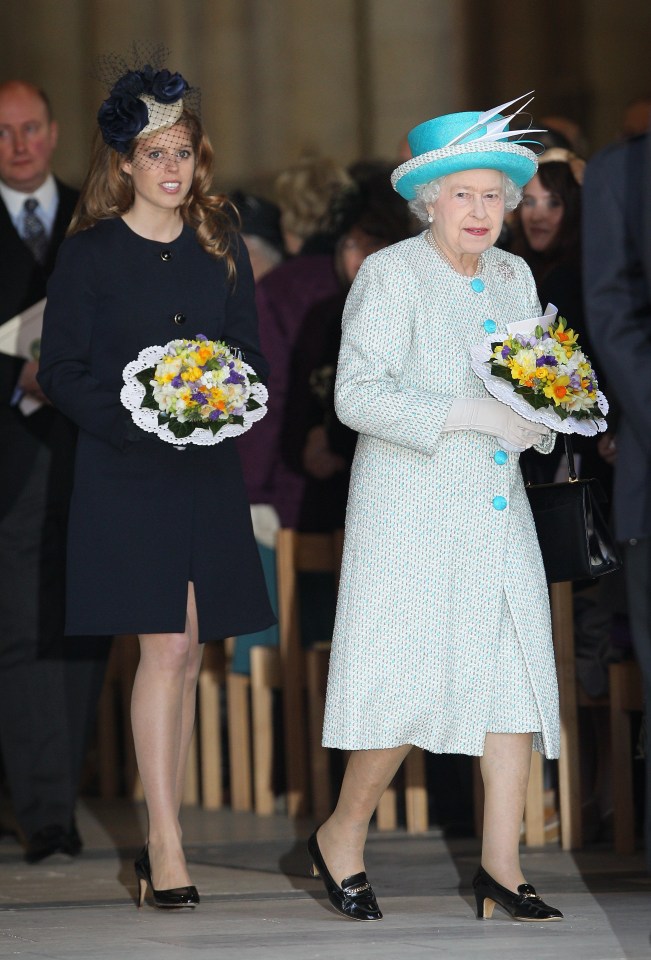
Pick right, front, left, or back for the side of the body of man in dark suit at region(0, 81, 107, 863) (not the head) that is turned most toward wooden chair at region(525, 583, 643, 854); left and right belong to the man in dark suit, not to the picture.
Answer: left

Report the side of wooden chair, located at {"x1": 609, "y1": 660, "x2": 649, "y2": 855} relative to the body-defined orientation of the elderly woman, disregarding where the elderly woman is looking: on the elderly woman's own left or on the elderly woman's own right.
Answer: on the elderly woman's own left

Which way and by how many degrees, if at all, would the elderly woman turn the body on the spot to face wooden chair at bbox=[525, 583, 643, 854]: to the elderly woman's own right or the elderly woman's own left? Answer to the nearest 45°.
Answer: approximately 135° to the elderly woman's own left
